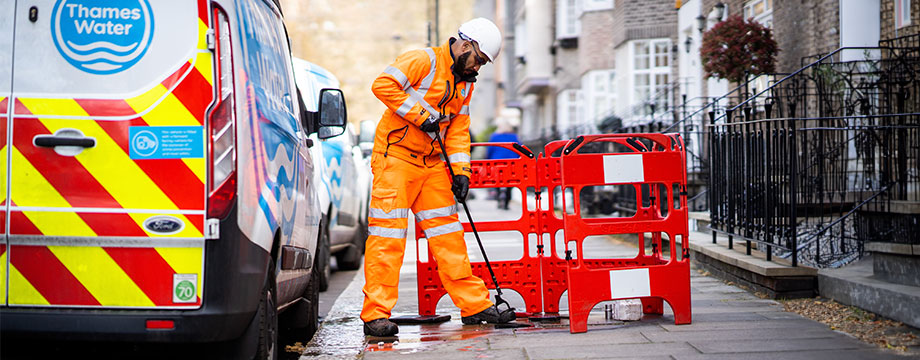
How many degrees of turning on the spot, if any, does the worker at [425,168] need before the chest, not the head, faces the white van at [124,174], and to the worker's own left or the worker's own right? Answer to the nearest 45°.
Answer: approximately 90° to the worker's own right

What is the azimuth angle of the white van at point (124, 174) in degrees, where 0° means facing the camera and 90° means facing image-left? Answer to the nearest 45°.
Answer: approximately 180°

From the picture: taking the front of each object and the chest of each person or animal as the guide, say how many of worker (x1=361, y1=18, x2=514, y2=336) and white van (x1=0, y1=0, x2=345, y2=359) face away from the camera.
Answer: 1

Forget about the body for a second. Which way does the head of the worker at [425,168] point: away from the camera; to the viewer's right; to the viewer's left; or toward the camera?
to the viewer's right

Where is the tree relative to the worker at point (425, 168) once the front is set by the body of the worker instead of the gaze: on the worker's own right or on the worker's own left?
on the worker's own left

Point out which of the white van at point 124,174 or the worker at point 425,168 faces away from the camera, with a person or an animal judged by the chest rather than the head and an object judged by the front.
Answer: the white van

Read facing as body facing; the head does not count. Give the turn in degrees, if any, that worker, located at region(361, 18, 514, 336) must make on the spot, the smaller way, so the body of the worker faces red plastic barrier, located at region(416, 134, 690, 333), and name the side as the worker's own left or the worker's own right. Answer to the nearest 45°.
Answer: approximately 45° to the worker's own left

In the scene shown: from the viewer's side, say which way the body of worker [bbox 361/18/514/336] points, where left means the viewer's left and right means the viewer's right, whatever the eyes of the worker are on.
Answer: facing the viewer and to the right of the viewer

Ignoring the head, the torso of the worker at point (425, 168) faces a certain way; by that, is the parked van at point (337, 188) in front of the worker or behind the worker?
behind

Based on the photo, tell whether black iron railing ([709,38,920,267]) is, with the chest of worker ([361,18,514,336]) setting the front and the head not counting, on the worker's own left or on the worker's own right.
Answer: on the worker's own left
